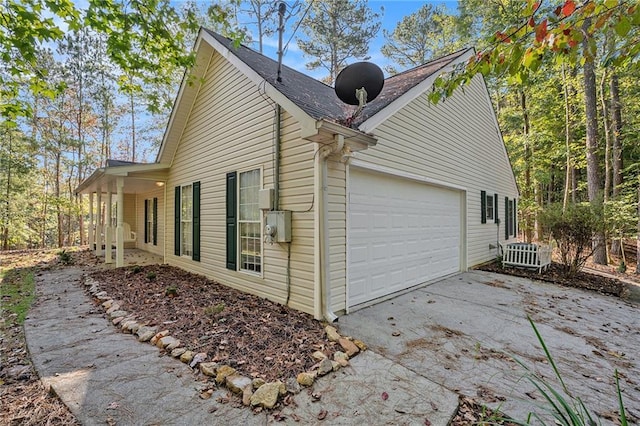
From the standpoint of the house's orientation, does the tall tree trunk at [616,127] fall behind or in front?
behind

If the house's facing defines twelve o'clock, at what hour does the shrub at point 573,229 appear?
The shrub is roughly at 7 o'clock from the house.

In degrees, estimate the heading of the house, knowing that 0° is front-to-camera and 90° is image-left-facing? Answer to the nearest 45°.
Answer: approximately 45°

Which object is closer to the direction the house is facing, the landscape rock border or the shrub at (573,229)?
the landscape rock border

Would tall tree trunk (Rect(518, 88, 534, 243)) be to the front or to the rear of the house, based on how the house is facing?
to the rear
